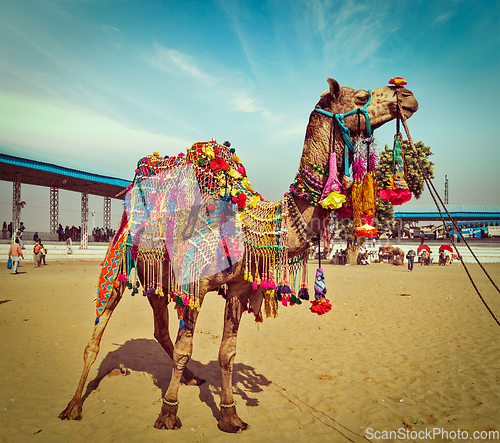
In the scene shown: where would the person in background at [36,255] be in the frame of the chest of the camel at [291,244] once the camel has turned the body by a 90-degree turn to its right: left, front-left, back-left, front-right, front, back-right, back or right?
back-right

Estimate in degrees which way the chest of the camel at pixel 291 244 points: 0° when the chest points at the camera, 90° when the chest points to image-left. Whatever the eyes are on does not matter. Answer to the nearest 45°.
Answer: approximately 270°
